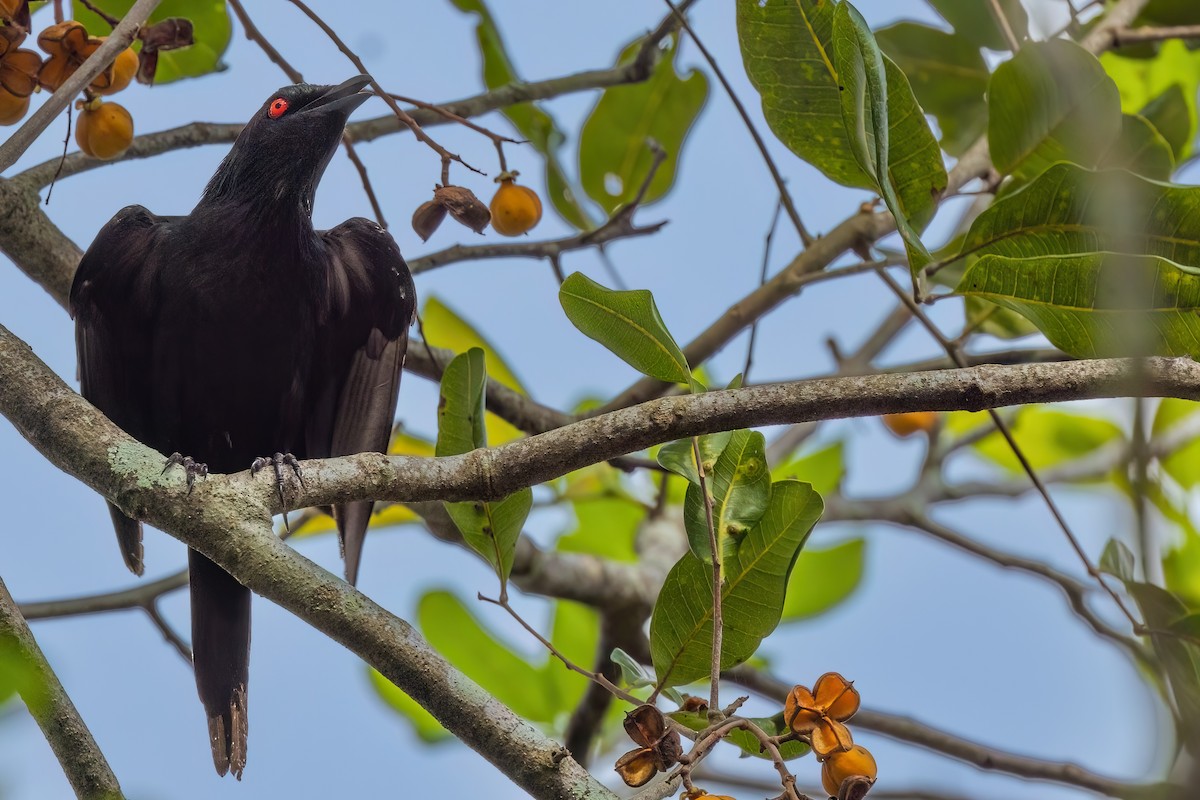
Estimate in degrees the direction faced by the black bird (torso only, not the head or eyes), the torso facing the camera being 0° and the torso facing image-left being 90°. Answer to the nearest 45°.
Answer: approximately 0°

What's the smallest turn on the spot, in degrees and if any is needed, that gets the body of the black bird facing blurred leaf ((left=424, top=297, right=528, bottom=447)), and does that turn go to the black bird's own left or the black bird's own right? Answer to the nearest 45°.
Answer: approximately 135° to the black bird's own left

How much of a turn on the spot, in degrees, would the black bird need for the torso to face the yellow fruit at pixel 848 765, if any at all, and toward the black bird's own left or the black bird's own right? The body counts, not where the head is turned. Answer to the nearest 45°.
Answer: approximately 45° to the black bird's own left

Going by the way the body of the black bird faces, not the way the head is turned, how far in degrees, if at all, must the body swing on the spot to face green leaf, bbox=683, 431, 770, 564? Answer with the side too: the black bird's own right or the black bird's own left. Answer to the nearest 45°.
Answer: approximately 45° to the black bird's own left

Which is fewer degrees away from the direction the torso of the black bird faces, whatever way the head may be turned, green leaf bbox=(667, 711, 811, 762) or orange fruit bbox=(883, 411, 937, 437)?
the green leaf

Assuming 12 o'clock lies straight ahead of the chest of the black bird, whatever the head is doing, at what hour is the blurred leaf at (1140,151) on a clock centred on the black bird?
The blurred leaf is roughly at 10 o'clock from the black bird.

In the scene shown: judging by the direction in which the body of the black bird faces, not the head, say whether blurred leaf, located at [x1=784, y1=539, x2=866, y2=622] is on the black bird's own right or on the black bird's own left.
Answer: on the black bird's own left
